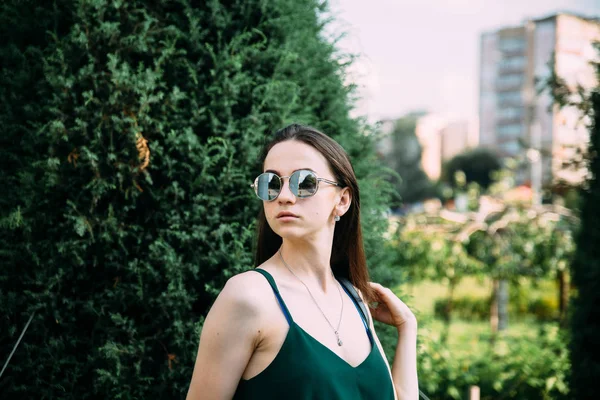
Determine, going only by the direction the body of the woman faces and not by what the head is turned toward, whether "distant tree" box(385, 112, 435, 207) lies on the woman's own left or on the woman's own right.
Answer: on the woman's own left

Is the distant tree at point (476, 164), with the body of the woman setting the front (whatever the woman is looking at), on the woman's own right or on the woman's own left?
on the woman's own left

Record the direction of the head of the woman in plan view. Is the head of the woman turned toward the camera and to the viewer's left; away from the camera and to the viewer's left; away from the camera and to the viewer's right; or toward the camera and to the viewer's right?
toward the camera and to the viewer's left

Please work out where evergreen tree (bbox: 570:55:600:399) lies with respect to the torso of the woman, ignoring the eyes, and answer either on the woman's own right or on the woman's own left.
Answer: on the woman's own left

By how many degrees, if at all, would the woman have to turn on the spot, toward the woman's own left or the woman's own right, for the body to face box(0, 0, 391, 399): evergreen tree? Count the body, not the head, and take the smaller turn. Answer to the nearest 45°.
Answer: approximately 180°

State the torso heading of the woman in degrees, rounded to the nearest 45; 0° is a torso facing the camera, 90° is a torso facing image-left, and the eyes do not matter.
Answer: approximately 315°
